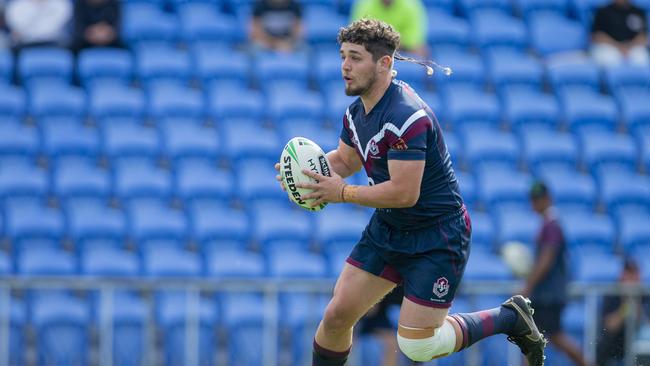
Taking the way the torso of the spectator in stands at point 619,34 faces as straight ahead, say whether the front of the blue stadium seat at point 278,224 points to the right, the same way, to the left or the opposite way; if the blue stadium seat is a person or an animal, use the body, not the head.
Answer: the same way

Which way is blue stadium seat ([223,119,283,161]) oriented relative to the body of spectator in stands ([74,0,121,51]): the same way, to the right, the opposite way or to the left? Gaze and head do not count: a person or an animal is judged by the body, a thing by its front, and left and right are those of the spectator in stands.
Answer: the same way

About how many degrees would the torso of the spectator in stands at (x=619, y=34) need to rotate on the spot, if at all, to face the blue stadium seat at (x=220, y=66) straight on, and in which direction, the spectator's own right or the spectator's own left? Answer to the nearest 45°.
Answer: approximately 45° to the spectator's own right

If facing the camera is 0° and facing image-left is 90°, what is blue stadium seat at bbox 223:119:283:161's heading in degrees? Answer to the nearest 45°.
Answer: approximately 0°

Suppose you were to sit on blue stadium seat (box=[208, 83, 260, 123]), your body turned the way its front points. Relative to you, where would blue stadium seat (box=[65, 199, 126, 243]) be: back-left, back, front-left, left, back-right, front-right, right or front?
front-right

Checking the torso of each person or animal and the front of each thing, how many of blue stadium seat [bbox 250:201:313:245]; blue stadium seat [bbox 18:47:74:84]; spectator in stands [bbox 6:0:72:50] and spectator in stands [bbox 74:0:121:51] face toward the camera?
4

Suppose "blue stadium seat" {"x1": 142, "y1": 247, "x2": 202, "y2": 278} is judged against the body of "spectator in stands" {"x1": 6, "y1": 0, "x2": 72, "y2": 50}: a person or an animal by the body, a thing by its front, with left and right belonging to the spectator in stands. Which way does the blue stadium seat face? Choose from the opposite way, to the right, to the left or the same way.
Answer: the same way

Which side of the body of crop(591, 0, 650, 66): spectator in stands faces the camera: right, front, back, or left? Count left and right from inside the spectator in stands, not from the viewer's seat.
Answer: front

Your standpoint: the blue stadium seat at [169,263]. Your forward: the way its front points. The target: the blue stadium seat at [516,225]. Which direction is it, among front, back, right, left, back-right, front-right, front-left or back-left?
left

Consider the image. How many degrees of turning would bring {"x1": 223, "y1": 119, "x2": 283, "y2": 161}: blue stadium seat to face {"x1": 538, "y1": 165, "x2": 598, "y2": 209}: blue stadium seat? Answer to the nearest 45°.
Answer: approximately 90° to its left

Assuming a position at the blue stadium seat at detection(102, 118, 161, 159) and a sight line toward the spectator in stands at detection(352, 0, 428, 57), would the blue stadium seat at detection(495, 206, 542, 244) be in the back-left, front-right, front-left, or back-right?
front-right

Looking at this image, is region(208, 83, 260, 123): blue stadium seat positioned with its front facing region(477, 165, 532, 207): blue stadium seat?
no

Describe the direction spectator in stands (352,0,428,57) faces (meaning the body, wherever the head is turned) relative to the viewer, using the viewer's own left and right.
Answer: facing the viewer

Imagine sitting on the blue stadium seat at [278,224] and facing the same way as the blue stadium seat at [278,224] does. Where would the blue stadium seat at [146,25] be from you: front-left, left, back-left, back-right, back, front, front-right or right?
back-right

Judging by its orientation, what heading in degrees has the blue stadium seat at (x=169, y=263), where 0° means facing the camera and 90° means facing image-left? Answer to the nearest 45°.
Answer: approximately 0°

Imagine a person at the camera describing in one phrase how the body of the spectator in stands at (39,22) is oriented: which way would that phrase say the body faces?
toward the camera
